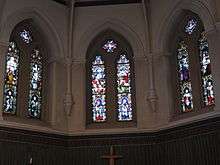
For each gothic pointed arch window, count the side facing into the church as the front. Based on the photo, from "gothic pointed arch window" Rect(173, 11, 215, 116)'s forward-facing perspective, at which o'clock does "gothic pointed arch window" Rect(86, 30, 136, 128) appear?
"gothic pointed arch window" Rect(86, 30, 136, 128) is roughly at 2 o'clock from "gothic pointed arch window" Rect(173, 11, 215, 116).

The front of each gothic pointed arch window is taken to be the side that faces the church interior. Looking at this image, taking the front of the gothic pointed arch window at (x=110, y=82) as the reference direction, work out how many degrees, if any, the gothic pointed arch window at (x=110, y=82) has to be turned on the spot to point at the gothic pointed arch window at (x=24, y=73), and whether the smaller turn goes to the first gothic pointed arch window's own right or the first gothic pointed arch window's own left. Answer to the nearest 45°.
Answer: approximately 90° to the first gothic pointed arch window's own right

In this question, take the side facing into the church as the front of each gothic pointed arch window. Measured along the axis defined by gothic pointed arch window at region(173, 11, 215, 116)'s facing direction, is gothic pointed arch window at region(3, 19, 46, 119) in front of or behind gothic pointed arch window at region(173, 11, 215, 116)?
in front

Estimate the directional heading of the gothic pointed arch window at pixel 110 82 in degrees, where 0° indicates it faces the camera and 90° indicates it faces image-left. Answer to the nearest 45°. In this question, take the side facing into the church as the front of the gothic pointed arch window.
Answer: approximately 0°

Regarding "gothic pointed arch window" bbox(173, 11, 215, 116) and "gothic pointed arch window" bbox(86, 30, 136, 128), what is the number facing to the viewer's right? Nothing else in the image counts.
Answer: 0

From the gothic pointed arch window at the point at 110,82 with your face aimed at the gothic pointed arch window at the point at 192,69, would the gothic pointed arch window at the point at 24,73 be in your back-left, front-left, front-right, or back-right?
back-right

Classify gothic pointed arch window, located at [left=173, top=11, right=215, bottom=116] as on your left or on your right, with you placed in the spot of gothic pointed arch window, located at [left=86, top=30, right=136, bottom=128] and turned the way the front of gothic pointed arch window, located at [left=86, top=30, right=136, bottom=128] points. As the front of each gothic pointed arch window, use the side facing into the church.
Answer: on your left

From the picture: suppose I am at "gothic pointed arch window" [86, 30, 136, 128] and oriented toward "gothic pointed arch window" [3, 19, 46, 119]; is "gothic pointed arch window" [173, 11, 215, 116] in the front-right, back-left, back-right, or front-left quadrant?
back-left

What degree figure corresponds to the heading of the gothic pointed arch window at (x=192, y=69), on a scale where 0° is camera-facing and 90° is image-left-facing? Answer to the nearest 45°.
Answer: approximately 45°
